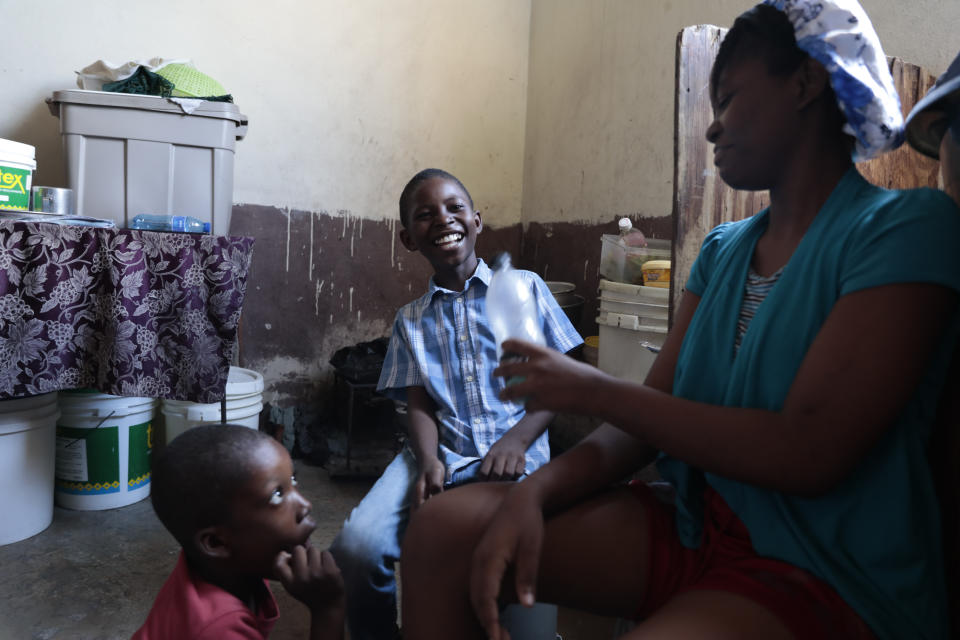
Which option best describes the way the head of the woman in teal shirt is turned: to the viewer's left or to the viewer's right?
to the viewer's left

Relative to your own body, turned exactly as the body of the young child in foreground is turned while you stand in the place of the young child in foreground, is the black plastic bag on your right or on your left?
on your left

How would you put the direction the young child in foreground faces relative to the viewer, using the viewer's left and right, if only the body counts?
facing to the right of the viewer

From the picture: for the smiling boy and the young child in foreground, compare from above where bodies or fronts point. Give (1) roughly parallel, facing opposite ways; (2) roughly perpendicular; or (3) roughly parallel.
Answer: roughly perpendicular

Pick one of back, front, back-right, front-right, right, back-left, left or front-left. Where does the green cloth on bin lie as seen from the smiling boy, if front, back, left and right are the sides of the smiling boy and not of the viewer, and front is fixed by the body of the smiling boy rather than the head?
back-right

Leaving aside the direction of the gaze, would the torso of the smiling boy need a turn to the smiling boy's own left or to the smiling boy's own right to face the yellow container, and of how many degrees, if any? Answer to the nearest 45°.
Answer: approximately 135° to the smiling boy's own left

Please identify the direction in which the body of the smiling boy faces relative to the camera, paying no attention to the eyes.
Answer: toward the camera

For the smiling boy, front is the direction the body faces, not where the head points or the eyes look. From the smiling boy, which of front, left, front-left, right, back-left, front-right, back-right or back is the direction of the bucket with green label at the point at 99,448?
back-right

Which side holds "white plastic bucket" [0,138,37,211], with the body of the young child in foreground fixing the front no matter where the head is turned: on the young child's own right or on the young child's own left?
on the young child's own left
